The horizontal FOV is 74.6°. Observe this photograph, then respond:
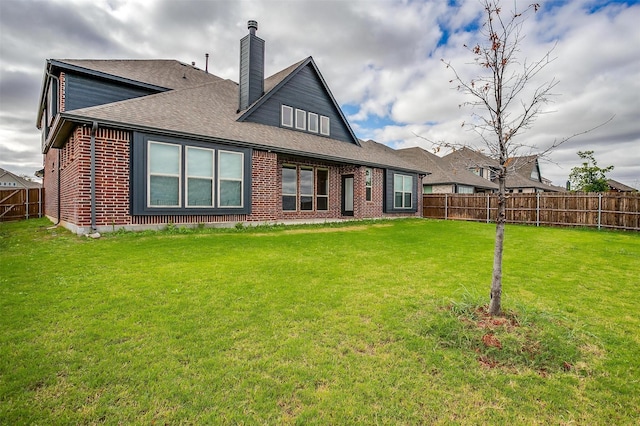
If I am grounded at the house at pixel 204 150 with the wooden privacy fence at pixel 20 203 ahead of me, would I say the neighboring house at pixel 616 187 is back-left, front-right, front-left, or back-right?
back-right

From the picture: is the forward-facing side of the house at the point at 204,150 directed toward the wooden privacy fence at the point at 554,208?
no

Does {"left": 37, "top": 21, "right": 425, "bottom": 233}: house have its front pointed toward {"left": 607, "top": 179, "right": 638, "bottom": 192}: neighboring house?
no

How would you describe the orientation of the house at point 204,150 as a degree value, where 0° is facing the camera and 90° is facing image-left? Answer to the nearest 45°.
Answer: approximately 135°

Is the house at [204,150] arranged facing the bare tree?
no
